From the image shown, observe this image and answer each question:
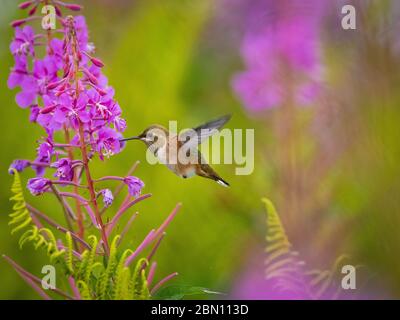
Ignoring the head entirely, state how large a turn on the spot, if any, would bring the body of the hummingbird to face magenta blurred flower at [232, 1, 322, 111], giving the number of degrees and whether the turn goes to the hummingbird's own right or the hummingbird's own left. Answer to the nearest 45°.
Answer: approximately 135° to the hummingbird's own right

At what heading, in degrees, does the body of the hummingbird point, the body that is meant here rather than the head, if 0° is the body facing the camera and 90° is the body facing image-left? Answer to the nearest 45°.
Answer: approximately 90°
